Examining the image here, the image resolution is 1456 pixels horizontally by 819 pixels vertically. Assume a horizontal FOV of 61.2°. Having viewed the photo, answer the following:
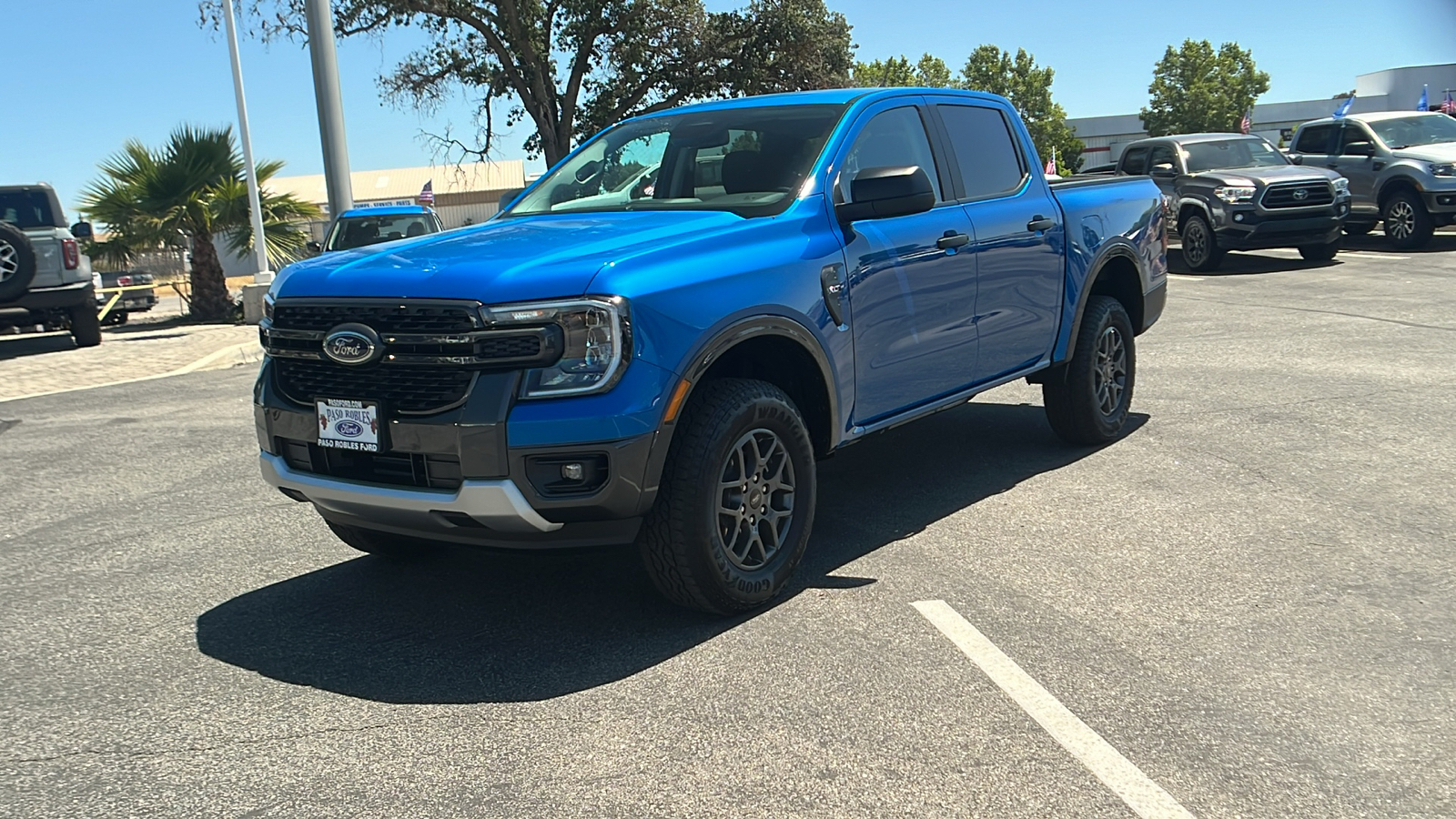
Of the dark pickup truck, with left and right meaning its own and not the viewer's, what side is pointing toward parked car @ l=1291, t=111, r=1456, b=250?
left

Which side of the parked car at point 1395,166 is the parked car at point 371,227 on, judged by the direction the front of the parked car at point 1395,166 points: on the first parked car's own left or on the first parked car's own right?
on the first parked car's own right

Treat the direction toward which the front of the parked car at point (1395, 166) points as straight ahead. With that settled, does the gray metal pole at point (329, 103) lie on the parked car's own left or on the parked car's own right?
on the parked car's own right

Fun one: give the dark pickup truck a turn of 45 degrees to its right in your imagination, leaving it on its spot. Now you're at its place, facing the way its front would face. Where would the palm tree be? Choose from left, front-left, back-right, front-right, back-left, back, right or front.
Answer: right

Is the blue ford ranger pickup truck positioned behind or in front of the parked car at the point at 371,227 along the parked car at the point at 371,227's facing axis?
in front

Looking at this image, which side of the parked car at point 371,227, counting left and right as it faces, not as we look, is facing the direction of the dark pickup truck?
left

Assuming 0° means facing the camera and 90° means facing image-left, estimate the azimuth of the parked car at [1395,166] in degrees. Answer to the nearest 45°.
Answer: approximately 315°

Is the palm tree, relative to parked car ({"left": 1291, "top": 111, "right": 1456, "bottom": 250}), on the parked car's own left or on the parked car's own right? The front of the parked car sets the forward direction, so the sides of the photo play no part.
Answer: on the parked car's own right

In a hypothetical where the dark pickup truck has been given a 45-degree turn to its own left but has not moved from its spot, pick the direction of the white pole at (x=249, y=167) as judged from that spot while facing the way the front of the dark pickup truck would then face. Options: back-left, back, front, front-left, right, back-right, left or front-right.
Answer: back
